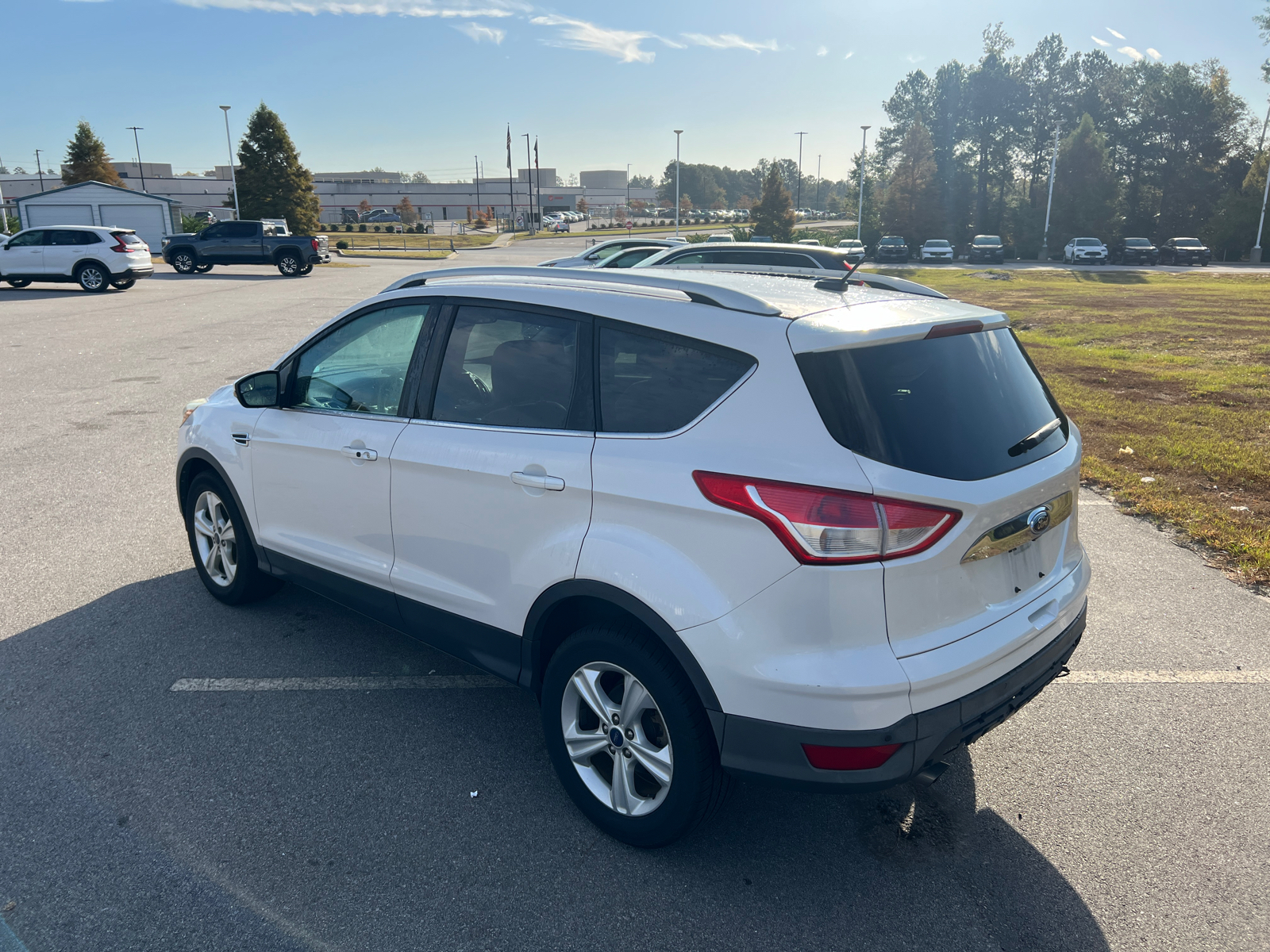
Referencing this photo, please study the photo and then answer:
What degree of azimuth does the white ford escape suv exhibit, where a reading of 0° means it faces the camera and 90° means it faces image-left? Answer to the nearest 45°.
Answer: approximately 135°

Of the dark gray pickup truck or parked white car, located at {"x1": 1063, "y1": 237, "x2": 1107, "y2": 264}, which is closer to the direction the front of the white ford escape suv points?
the dark gray pickup truck

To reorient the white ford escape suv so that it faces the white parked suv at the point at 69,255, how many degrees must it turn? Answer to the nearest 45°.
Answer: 0° — it already faces it

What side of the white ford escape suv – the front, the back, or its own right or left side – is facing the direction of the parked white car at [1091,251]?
right

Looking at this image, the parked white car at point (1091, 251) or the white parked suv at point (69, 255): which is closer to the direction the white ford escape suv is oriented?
the white parked suv

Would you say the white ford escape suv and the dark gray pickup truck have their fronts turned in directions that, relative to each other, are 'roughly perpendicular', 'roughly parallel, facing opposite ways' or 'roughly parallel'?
roughly perpendicular

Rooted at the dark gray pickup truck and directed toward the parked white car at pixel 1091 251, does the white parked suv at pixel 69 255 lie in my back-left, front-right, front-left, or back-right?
back-right
